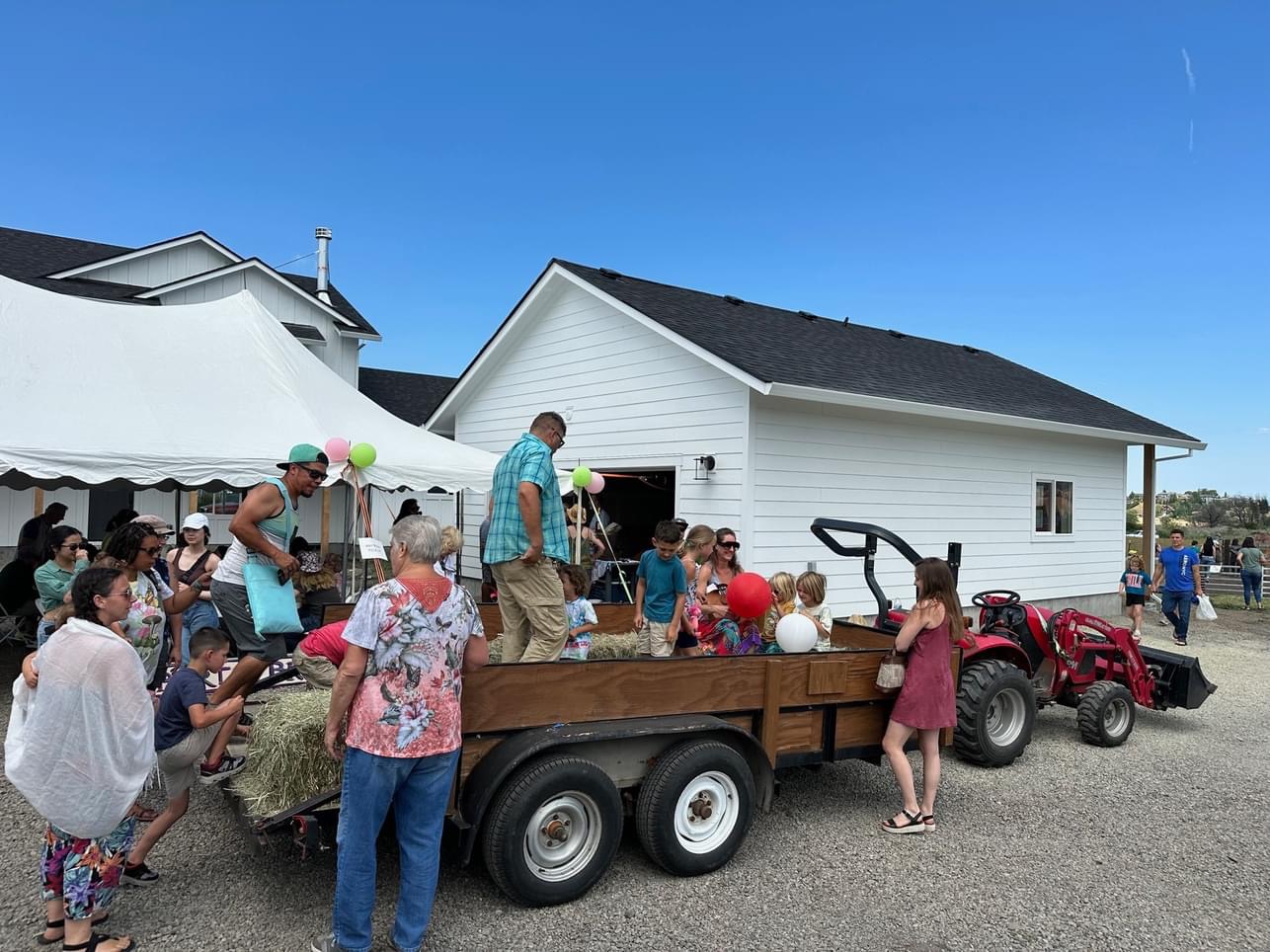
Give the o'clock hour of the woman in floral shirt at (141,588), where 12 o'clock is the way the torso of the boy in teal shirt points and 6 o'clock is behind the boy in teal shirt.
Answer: The woman in floral shirt is roughly at 2 o'clock from the boy in teal shirt.

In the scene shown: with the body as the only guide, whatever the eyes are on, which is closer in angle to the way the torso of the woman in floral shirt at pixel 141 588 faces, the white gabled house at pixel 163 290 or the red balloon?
the red balloon

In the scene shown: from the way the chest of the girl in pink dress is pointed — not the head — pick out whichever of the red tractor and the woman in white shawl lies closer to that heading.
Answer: the woman in white shawl

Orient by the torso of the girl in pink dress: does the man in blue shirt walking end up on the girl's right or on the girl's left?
on the girl's right

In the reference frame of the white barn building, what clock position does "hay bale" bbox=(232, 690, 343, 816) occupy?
The hay bale is roughly at 11 o'clock from the white barn building.

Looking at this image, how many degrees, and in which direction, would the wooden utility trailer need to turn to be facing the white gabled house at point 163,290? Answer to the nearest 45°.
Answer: approximately 90° to its left

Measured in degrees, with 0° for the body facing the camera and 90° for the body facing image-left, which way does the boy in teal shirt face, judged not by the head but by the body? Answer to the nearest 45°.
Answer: approximately 0°

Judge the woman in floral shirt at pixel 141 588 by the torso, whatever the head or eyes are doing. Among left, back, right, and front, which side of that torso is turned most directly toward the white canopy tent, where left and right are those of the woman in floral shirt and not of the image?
left

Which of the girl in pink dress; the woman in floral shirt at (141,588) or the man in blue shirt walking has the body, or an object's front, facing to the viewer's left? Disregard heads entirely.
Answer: the girl in pink dress

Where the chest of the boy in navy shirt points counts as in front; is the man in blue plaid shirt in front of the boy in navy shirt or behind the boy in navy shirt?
in front

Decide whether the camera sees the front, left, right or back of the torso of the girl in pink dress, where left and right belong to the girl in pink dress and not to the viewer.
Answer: left

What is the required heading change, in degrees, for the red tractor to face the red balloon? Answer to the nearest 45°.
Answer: approximately 180°
